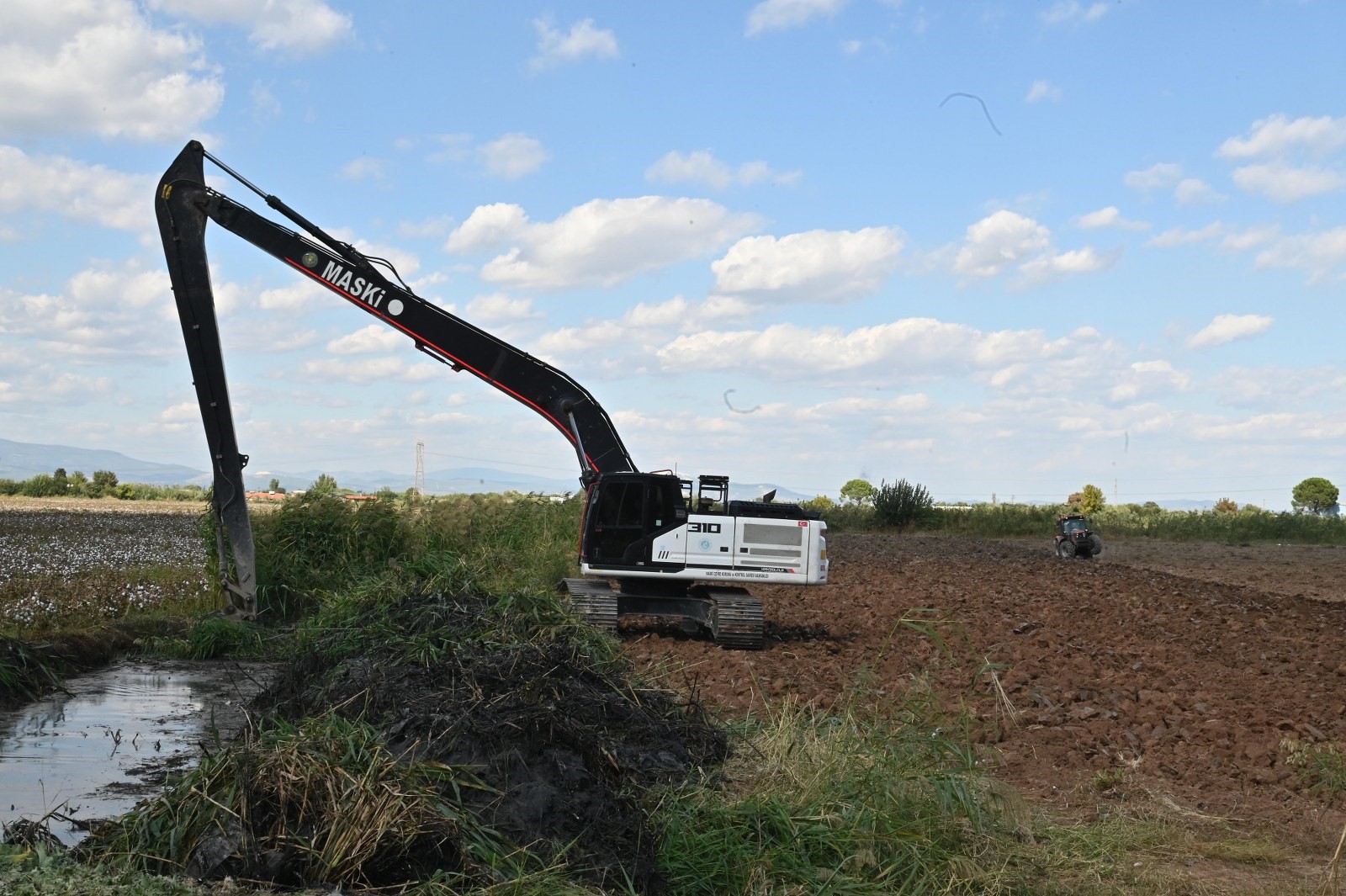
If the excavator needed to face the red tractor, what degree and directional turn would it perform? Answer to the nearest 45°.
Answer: approximately 135° to its right

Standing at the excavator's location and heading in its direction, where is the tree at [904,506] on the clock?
The tree is roughly at 4 o'clock from the excavator.

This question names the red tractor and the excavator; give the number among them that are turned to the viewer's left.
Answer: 1

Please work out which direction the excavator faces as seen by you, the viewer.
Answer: facing to the left of the viewer

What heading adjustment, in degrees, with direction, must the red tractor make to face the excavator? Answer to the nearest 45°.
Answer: approximately 45° to its right

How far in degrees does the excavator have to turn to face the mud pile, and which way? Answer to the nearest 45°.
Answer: approximately 90° to its left

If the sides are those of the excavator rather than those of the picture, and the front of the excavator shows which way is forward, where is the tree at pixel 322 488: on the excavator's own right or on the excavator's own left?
on the excavator's own right

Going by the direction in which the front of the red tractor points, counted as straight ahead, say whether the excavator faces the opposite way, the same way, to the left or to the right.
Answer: to the right

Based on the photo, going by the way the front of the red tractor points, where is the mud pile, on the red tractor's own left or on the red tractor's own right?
on the red tractor's own right

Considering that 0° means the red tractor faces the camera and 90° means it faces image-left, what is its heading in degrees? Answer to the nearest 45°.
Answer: approximately 315°
